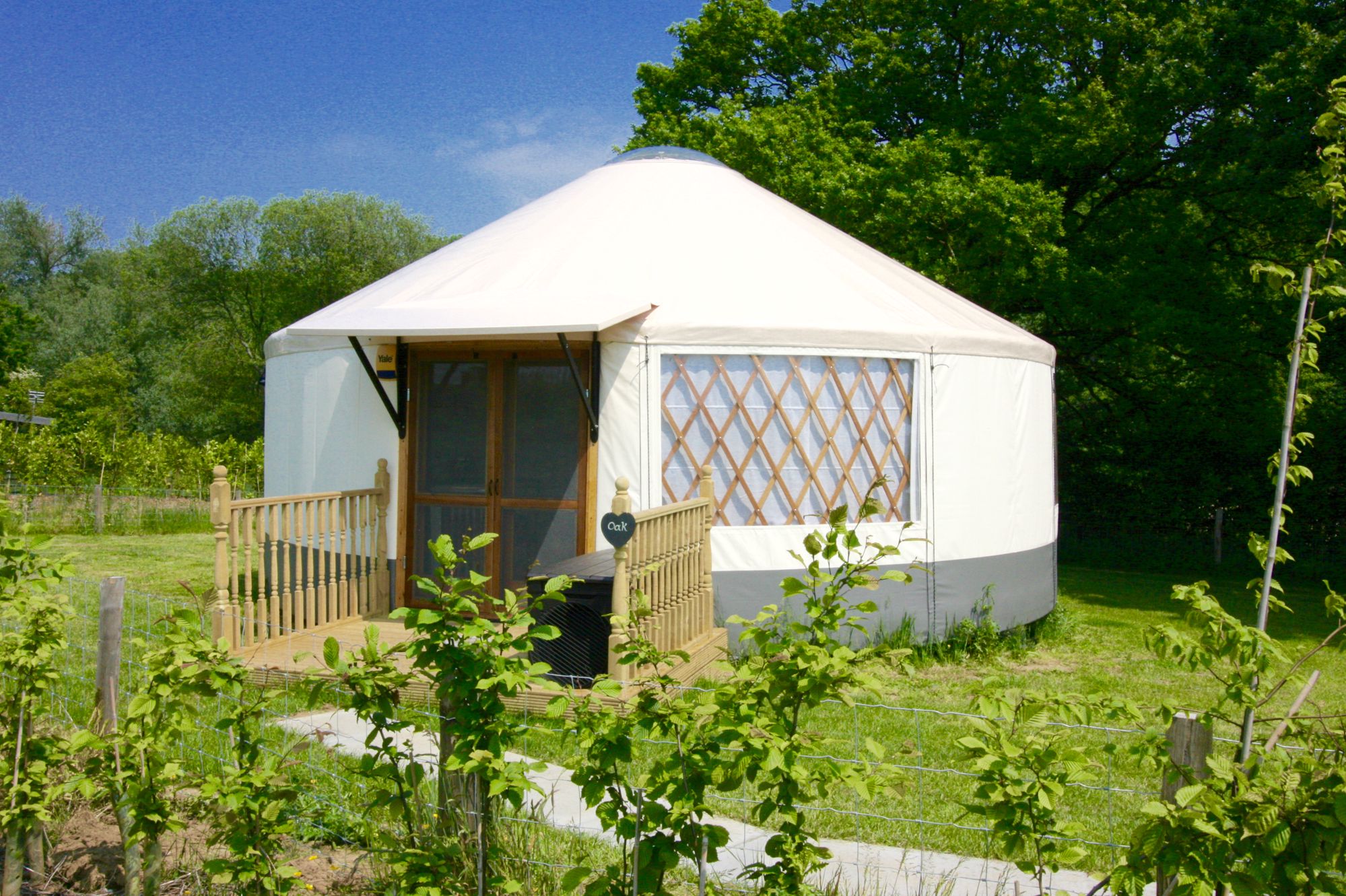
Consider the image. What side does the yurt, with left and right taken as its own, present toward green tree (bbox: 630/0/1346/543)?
back

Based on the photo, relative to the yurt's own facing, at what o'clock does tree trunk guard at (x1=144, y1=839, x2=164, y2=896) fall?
The tree trunk guard is roughly at 11 o'clock from the yurt.

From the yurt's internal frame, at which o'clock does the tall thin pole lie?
The tall thin pole is roughly at 10 o'clock from the yurt.

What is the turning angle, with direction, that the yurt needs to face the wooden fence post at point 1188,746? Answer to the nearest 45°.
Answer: approximately 45° to its left

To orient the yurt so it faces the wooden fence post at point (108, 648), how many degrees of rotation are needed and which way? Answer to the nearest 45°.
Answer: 0° — it already faces it

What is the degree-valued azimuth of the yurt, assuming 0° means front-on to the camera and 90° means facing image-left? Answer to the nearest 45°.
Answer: approximately 45°

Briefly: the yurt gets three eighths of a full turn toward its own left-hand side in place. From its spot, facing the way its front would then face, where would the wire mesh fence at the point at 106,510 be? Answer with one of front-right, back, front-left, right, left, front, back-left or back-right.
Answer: back-left

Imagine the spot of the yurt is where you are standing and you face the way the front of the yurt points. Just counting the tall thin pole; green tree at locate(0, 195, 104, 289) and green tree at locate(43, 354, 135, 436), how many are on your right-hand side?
2

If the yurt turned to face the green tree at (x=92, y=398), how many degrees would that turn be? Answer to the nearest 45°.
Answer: approximately 90° to its right

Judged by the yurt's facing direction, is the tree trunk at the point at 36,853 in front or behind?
in front
